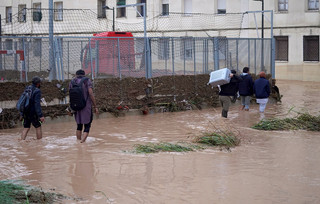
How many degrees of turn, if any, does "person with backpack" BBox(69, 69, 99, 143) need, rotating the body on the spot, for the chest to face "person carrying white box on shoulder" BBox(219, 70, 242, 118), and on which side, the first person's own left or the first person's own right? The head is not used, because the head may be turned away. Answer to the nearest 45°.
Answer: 0° — they already face them

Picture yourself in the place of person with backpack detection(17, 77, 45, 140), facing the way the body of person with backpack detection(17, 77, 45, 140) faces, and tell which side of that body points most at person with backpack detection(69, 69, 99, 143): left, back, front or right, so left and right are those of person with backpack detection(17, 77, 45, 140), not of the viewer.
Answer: right

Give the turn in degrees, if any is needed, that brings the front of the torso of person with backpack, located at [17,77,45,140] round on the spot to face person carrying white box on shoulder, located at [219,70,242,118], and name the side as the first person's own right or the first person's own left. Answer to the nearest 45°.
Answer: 0° — they already face them

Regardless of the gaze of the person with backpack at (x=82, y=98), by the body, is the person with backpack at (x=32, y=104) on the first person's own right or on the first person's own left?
on the first person's own left

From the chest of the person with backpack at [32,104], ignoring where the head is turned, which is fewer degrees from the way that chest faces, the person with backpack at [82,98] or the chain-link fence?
the chain-link fence

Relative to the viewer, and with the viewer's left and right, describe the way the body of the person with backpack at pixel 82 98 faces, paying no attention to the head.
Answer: facing away from the viewer and to the right of the viewer

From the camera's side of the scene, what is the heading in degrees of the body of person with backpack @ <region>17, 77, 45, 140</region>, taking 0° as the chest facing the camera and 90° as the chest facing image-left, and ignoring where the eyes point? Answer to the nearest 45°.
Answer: approximately 225°
